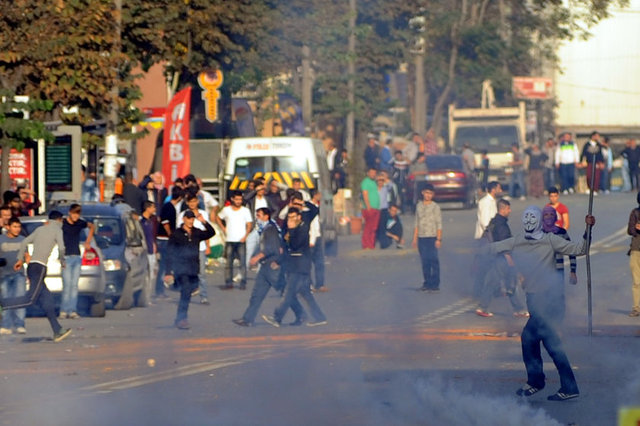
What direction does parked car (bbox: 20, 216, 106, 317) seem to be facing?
away from the camera

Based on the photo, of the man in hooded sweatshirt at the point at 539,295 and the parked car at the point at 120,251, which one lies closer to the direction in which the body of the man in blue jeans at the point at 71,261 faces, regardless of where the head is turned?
the man in hooded sweatshirt

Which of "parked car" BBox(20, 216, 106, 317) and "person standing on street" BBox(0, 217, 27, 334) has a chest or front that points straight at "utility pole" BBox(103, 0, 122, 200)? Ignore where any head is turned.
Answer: the parked car
